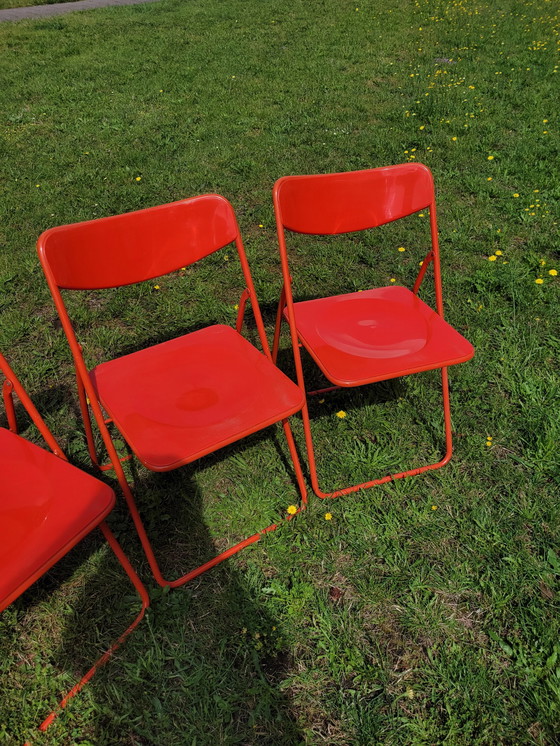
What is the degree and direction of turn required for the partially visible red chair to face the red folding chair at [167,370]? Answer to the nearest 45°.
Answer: approximately 90° to its left

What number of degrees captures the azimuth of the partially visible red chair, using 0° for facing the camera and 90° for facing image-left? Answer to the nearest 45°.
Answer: approximately 315°

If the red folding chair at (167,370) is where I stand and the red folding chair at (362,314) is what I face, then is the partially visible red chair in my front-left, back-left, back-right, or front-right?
back-right

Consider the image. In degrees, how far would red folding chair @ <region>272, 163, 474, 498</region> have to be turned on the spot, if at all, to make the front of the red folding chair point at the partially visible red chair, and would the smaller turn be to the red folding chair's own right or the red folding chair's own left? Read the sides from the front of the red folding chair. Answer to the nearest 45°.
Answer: approximately 90° to the red folding chair's own right

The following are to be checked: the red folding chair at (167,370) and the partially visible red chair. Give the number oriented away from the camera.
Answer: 0

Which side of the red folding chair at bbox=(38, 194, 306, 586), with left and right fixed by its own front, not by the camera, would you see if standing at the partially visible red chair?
right
